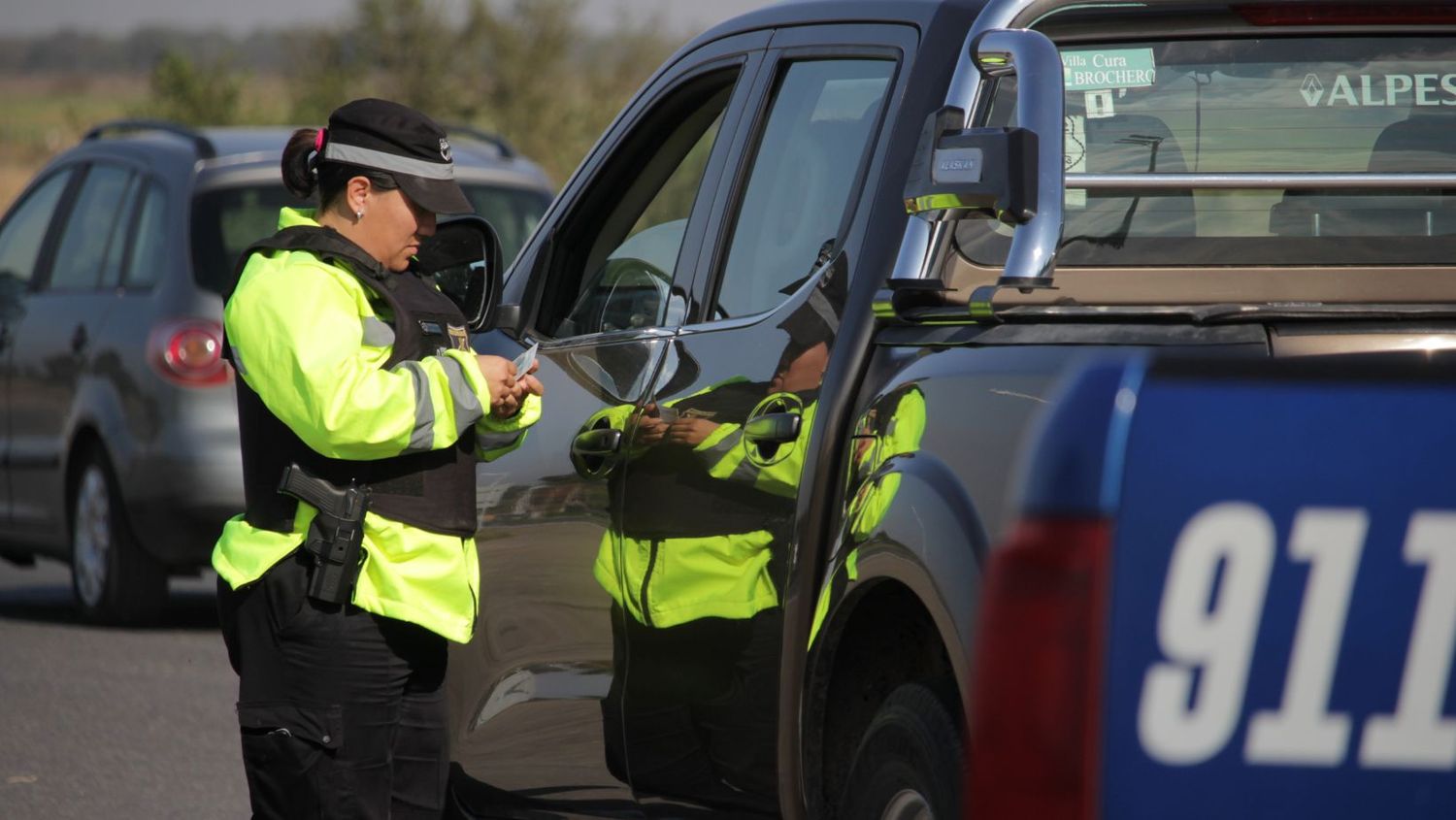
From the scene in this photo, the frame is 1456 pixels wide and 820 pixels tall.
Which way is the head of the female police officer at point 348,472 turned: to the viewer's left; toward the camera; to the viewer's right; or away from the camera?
to the viewer's right

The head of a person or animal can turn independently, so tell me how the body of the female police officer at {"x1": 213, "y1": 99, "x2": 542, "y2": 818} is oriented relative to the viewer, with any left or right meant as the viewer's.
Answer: facing to the right of the viewer

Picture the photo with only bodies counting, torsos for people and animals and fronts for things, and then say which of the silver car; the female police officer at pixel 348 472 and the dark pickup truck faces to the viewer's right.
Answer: the female police officer

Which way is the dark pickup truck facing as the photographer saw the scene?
facing away from the viewer and to the left of the viewer

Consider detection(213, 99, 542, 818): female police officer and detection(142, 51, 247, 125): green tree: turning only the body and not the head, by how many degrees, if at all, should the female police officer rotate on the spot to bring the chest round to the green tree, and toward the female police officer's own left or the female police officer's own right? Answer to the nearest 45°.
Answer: approximately 90° to the female police officer's own left

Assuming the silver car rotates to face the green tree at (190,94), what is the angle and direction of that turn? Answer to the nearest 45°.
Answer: approximately 45° to its right

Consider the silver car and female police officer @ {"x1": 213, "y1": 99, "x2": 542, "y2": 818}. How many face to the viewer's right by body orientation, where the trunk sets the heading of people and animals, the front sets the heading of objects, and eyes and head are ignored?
1

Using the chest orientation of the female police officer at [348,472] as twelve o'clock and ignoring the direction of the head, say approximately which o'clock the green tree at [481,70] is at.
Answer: The green tree is roughly at 9 o'clock from the female police officer.

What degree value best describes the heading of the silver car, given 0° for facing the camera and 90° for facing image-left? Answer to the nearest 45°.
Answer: approximately 135°

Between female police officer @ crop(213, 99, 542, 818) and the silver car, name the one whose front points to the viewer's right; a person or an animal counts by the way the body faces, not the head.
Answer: the female police officer

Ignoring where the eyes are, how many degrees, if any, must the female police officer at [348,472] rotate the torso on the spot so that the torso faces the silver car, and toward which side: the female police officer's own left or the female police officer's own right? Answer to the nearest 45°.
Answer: approximately 90° to the female police officer's own left
